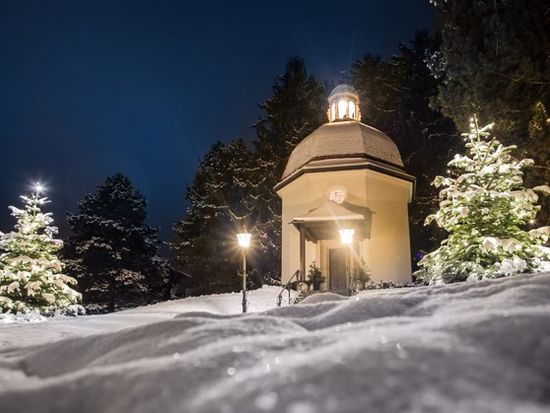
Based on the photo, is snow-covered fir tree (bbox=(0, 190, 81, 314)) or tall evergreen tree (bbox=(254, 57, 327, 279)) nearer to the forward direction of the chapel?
the snow-covered fir tree

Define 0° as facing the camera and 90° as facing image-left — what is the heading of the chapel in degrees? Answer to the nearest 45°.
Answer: approximately 0°

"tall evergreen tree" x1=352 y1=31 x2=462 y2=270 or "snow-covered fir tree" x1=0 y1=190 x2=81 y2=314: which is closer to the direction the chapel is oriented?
the snow-covered fir tree

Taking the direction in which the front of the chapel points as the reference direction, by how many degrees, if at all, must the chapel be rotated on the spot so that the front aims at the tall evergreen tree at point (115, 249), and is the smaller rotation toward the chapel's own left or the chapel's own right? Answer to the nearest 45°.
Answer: approximately 90° to the chapel's own right

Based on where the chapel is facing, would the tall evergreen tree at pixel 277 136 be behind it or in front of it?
behind

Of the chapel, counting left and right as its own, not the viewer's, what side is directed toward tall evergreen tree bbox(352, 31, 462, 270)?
back
